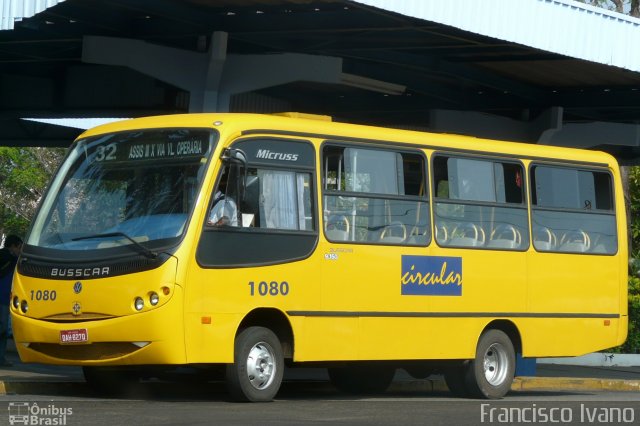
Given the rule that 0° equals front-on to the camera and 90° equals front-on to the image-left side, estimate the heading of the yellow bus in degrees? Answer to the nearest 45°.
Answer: approximately 45°
